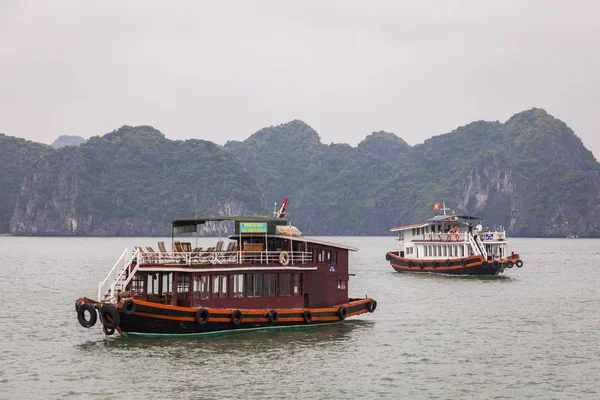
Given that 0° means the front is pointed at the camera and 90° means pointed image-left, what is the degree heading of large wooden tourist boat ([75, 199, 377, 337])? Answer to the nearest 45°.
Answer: approximately 45°
